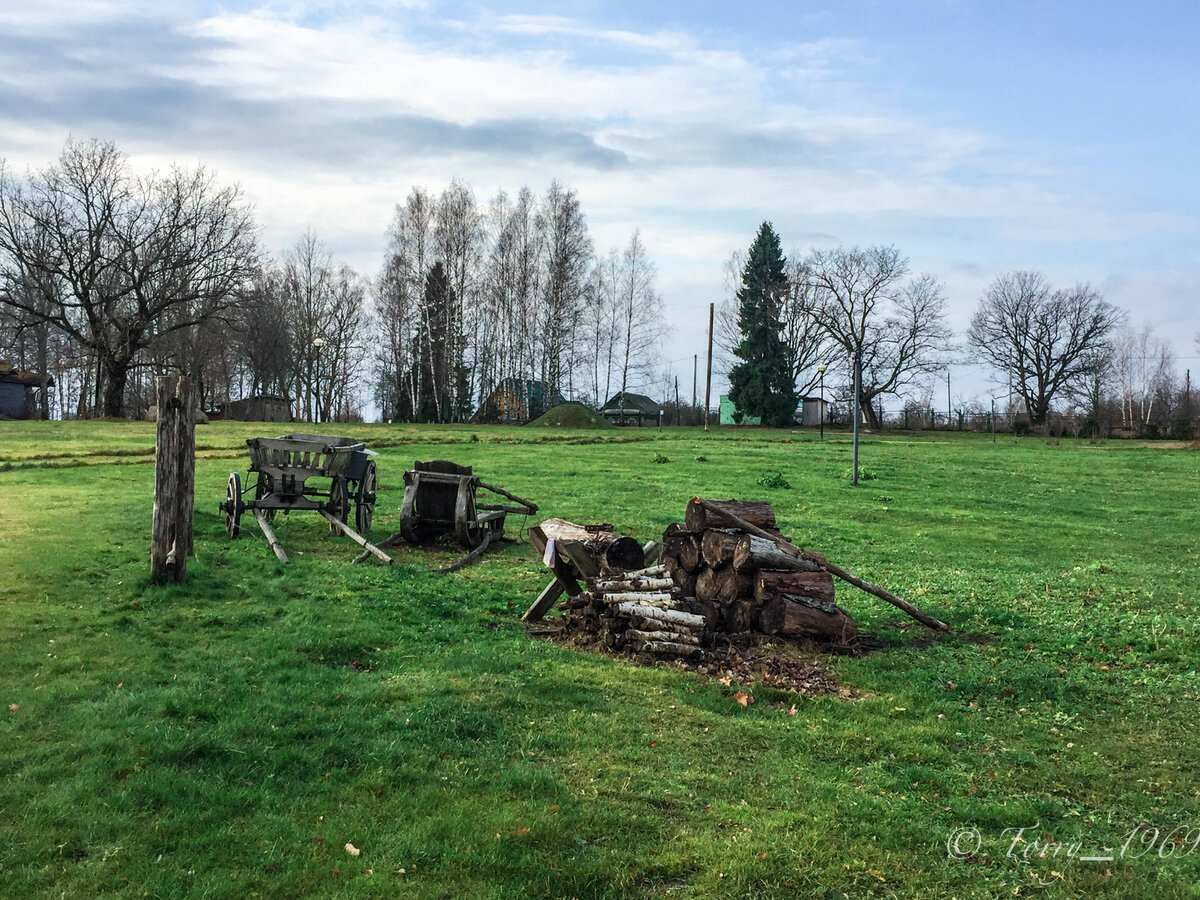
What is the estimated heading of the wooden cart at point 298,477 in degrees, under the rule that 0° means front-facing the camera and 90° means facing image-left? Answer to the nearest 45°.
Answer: approximately 0°

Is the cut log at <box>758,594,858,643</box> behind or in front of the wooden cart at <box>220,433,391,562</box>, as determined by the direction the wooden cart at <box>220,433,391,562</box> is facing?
in front

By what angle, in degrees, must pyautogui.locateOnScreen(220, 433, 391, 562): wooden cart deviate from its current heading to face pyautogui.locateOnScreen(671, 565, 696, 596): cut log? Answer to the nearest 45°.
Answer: approximately 45° to its left

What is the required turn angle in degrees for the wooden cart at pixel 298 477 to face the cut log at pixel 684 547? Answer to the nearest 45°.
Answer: approximately 45° to its left

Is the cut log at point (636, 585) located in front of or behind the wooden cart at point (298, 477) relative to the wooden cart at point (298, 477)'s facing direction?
in front

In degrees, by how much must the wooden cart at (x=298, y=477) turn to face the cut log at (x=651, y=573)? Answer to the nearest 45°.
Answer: approximately 45° to its left

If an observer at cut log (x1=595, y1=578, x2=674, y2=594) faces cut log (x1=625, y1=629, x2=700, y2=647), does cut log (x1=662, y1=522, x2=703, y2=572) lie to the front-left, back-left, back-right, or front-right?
back-left

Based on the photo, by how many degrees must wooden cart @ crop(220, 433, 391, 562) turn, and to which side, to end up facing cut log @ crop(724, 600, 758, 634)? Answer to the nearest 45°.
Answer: approximately 45° to its left

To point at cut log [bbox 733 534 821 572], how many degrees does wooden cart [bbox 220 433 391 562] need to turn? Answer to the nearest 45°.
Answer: approximately 45° to its left

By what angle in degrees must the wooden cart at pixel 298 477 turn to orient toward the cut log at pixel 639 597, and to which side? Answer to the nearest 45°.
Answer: approximately 45° to its left
